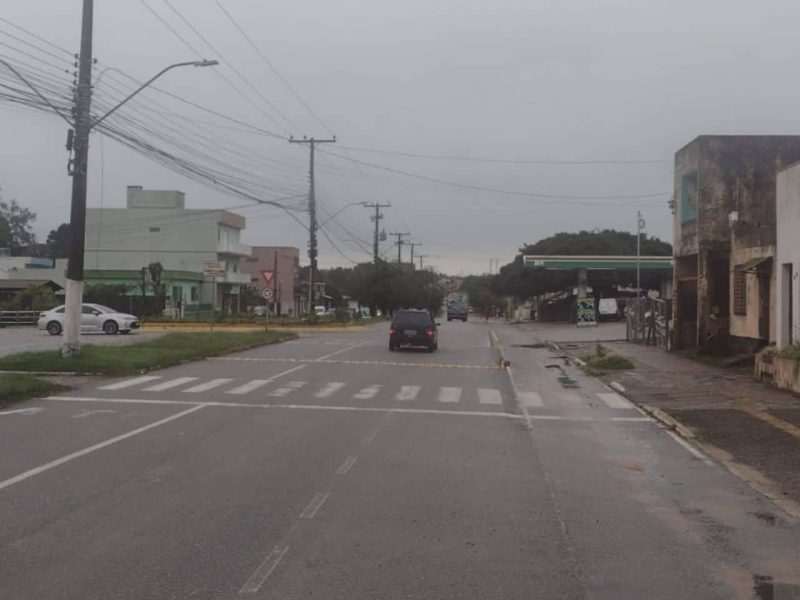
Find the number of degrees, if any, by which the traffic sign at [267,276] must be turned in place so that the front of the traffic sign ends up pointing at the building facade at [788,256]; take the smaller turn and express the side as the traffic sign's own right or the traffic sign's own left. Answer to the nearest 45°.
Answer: approximately 45° to the traffic sign's own left

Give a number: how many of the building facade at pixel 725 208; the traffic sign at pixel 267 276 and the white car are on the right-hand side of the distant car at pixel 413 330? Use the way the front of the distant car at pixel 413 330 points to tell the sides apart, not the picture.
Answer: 1

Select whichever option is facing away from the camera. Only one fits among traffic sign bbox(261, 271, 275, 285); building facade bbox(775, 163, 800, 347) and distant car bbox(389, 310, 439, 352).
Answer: the distant car

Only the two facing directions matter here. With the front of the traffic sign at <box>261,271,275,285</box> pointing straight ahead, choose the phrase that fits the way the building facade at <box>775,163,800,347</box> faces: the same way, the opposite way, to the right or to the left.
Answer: to the right

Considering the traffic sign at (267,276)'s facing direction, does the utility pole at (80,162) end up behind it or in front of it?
in front

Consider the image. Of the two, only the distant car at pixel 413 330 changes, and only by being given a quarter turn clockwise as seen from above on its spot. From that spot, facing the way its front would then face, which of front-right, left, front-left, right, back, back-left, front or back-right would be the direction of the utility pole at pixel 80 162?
back-right

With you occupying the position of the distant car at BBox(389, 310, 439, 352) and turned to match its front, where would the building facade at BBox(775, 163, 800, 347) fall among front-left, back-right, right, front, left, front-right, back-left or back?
back-right

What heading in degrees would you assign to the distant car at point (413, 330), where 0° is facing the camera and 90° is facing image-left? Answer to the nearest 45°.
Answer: approximately 180°

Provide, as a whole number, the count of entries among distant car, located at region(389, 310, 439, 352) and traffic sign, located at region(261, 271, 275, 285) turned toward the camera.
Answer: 1

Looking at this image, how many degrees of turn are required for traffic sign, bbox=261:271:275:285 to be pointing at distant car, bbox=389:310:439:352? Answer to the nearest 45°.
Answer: approximately 45° to its left

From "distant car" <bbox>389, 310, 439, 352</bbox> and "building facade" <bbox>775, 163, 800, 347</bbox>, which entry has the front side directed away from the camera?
the distant car

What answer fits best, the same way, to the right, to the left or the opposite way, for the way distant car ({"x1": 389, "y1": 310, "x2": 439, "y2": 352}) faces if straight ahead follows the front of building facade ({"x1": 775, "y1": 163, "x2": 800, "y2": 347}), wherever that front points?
to the right
